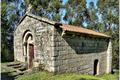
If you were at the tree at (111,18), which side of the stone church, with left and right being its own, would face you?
back

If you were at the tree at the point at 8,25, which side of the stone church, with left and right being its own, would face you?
right

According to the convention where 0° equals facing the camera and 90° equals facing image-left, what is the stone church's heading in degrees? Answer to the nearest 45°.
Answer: approximately 45°
